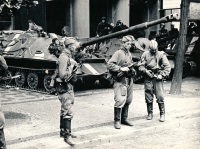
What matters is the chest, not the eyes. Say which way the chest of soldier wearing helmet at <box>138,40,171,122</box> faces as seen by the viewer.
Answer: toward the camera

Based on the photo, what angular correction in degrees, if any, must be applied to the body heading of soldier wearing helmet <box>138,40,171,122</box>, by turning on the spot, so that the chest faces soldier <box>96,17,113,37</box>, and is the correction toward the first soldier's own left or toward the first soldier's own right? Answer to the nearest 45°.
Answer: approximately 180°

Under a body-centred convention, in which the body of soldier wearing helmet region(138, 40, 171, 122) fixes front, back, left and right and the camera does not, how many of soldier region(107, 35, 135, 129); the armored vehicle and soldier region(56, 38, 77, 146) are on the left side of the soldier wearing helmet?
0

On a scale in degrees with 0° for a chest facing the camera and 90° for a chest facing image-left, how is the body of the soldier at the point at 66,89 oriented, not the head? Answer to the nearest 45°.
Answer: approximately 270°

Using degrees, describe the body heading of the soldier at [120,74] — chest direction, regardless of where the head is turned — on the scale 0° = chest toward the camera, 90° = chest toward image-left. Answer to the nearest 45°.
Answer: approximately 315°

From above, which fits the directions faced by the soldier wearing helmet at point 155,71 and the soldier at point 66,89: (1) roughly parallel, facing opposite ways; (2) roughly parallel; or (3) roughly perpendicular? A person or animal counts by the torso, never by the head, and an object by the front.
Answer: roughly perpendicular

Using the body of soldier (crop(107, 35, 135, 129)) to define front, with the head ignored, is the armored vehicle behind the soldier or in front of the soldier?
behind

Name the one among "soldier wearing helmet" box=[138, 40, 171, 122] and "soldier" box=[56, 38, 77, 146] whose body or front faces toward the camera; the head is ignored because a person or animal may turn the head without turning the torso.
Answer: the soldier wearing helmet

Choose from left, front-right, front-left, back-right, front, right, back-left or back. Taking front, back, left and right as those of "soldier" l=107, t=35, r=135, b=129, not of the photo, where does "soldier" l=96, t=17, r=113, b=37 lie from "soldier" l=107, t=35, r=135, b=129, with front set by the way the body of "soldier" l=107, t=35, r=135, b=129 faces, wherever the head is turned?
back-left

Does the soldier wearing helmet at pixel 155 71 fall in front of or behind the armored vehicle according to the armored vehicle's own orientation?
in front

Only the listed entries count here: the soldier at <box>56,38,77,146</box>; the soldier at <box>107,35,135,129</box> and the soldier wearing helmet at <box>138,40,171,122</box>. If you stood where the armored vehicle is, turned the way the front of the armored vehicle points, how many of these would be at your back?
0

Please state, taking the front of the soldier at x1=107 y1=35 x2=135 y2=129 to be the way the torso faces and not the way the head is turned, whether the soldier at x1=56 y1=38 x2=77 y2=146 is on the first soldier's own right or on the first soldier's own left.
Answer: on the first soldier's own right
